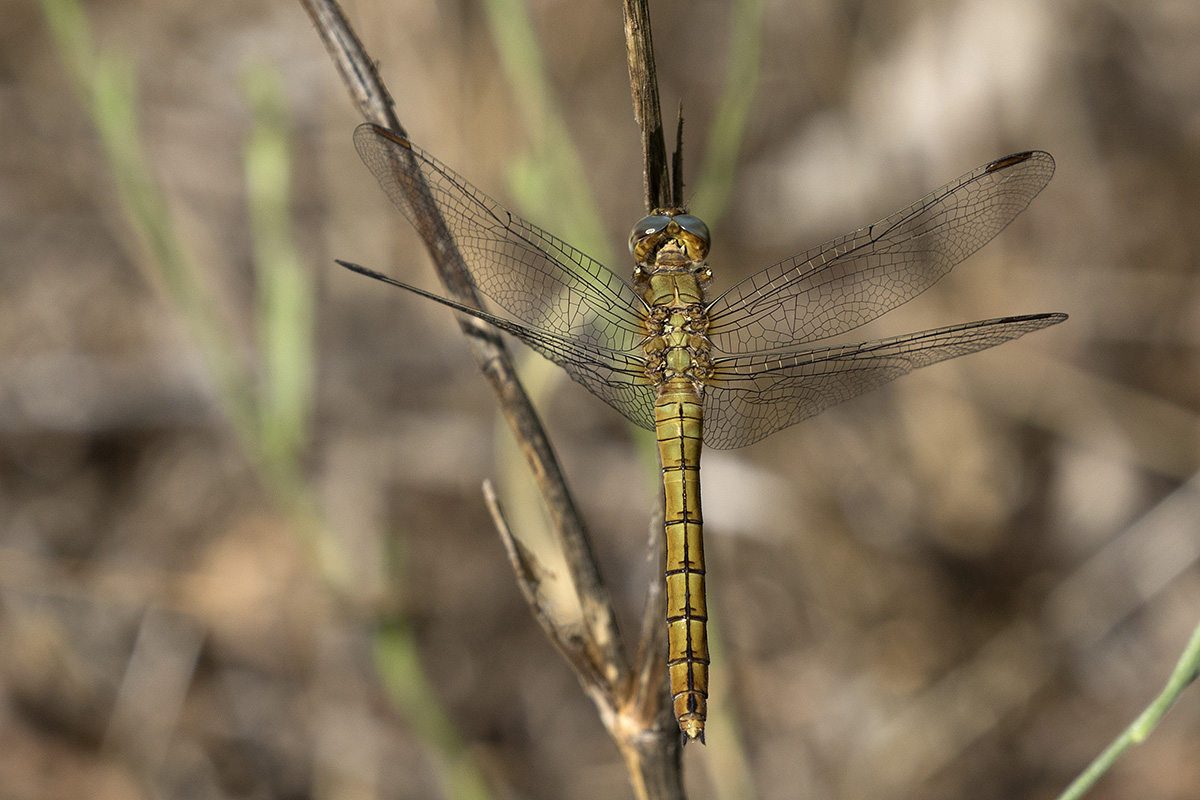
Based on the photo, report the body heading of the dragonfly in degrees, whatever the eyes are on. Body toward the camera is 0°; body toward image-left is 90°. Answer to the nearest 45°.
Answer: approximately 180°
